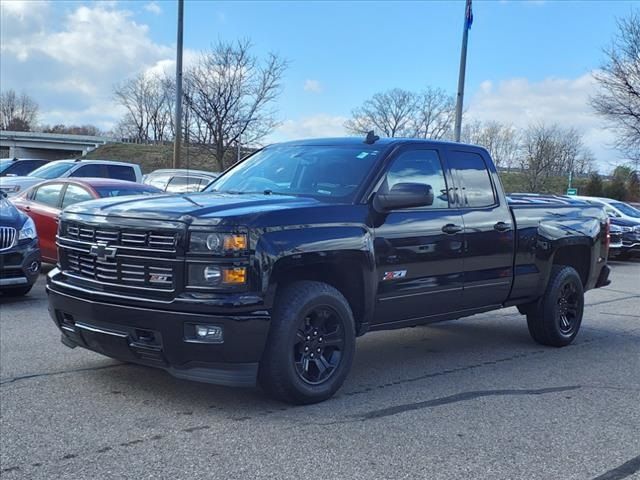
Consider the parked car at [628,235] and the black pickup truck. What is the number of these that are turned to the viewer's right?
0

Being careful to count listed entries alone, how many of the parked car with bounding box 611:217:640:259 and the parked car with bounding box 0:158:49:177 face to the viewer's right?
0

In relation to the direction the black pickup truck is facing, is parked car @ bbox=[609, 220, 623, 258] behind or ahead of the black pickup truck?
behind

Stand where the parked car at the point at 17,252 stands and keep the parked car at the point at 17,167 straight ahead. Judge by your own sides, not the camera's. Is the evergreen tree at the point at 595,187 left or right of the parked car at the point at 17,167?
right

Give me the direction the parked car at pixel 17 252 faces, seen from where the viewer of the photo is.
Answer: facing the viewer and to the right of the viewer

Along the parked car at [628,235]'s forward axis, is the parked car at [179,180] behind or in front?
in front

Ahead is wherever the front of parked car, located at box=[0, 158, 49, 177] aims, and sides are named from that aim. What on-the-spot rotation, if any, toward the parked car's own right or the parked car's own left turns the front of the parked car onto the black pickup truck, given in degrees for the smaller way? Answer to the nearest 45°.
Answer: approximately 45° to the parked car's own left

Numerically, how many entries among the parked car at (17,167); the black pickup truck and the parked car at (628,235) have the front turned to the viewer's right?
0

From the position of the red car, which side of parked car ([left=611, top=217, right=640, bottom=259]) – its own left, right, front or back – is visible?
front

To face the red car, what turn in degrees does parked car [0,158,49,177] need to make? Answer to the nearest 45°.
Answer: approximately 45° to its left

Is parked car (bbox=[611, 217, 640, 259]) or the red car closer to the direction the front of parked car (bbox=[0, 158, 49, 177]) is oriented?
the red car

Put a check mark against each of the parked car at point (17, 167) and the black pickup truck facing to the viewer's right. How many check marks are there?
0

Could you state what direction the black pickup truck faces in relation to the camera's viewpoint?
facing the viewer and to the left of the viewer
